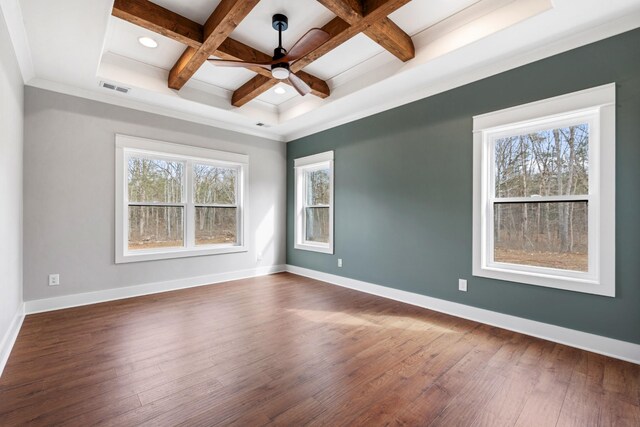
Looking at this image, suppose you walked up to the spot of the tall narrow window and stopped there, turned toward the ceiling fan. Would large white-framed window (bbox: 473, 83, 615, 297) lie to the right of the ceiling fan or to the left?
left

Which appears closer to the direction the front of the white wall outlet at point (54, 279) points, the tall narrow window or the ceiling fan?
the ceiling fan

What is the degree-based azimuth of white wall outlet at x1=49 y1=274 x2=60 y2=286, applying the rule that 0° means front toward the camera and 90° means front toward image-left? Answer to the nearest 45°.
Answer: approximately 0°

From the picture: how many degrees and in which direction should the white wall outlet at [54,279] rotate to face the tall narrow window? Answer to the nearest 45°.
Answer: approximately 90° to its left

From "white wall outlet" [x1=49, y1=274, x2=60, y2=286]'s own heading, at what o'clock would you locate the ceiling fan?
The ceiling fan is roughly at 11 o'clock from the white wall outlet.

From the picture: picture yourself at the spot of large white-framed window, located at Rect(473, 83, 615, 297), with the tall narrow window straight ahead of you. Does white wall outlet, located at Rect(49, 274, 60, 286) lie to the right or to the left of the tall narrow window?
left

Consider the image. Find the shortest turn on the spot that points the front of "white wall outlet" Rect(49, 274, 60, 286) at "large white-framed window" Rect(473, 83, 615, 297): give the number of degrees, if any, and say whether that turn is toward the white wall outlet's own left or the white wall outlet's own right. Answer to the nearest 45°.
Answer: approximately 45° to the white wall outlet's own left
